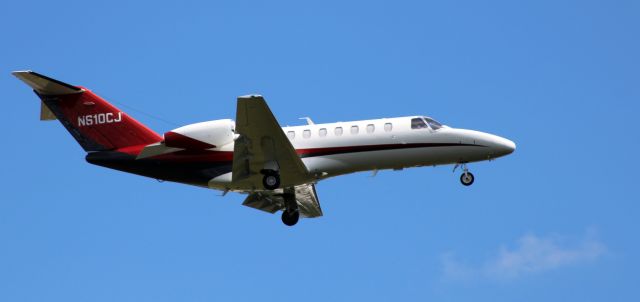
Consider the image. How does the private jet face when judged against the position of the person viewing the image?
facing to the right of the viewer
